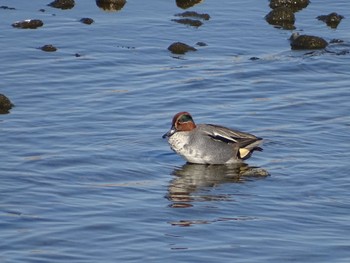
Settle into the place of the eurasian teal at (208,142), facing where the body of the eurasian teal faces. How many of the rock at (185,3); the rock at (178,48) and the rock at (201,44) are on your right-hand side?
3

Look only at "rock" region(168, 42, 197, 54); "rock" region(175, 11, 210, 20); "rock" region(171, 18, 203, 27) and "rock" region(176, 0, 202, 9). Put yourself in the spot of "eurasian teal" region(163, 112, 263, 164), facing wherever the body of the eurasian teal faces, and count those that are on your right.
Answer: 4

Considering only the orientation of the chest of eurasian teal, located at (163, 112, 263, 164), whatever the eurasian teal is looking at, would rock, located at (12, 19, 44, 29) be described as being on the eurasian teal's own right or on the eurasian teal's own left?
on the eurasian teal's own right

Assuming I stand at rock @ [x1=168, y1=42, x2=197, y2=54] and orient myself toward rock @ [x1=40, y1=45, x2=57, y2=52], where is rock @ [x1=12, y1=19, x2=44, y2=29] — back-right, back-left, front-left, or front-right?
front-right

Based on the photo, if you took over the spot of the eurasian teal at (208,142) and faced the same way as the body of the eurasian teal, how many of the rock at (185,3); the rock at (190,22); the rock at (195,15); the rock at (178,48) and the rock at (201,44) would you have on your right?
5

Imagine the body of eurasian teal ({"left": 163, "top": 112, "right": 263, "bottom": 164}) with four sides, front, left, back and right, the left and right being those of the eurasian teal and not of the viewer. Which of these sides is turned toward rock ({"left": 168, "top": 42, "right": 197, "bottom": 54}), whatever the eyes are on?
right

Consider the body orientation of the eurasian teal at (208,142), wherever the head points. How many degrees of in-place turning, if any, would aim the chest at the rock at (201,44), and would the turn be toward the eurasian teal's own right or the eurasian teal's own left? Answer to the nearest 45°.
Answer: approximately 90° to the eurasian teal's own right

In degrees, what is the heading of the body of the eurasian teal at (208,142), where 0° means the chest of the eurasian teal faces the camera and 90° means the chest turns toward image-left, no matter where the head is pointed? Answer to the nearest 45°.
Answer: approximately 90°

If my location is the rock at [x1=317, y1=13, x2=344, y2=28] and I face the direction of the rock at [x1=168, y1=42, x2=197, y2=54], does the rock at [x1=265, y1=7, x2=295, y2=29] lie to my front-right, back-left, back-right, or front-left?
front-right

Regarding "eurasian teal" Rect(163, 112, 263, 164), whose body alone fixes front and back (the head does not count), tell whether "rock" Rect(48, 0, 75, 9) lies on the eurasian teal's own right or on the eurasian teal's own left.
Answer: on the eurasian teal's own right

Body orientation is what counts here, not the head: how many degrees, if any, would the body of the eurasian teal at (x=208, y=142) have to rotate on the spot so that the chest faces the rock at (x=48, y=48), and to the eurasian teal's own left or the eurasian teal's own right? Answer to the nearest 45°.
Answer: approximately 45° to the eurasian teal's own right
